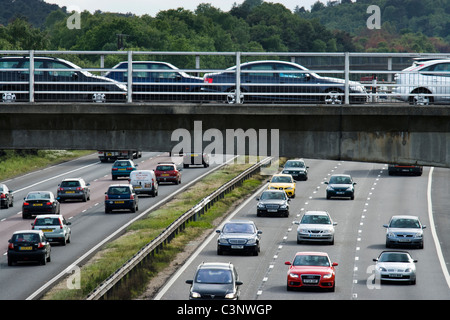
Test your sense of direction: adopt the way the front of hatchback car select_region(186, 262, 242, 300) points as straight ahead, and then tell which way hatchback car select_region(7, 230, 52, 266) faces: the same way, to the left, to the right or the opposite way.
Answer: the opposite way

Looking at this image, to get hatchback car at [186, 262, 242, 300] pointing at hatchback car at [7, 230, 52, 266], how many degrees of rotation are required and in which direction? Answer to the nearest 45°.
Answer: approximately 135° to its right

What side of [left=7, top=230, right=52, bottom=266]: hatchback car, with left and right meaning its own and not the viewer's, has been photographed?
back
